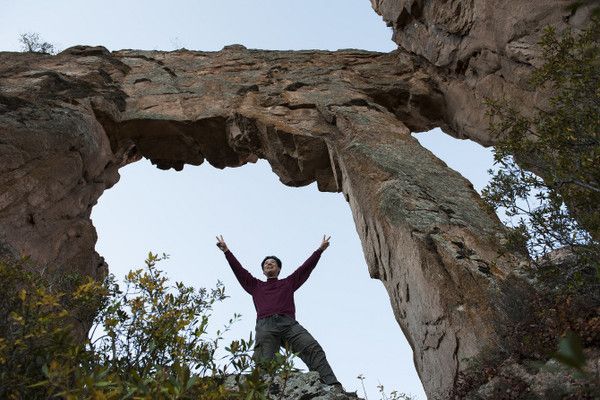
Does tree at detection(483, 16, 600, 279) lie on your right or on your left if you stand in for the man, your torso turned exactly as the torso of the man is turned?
on your left

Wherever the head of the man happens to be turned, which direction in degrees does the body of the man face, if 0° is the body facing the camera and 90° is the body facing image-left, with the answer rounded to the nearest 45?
approximately 0°
